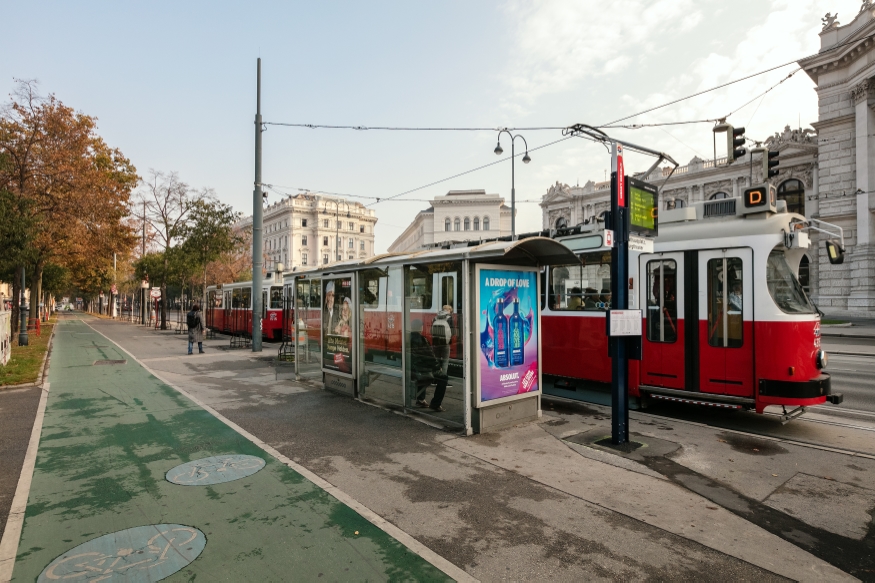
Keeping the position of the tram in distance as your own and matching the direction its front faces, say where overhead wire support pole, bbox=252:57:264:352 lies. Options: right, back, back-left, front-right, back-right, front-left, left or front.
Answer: front-right

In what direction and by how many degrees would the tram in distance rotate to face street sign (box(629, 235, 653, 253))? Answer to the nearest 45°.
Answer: approximately 45° to its right

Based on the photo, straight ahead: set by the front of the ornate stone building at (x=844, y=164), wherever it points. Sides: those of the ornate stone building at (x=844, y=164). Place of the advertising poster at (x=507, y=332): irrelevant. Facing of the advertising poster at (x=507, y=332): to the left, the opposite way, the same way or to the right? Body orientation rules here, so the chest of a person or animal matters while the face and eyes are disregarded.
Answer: to the left

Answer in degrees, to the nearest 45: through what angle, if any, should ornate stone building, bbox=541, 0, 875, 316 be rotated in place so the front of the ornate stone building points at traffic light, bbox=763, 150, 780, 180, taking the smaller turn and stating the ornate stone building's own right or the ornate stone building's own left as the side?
approximately 45° to the ornate stone building's own left

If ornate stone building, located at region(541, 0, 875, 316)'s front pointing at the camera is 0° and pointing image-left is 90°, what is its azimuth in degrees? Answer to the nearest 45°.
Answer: approximately 45°

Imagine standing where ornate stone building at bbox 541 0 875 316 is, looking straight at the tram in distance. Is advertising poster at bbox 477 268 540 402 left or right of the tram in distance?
left

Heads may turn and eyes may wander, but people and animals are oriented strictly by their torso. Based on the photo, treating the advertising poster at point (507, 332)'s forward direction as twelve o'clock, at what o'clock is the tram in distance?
The tram in distance is roughly at 6 o'clock from the advertising poster.

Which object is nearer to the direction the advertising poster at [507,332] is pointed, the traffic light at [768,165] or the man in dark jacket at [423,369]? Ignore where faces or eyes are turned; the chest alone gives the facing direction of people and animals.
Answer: the traffic light

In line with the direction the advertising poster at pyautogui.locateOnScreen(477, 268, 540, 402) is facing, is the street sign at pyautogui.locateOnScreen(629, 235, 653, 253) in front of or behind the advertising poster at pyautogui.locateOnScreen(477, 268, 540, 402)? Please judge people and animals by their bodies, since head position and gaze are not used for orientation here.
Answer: in front

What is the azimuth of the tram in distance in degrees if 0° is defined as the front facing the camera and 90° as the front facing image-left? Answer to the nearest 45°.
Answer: approximately 315°

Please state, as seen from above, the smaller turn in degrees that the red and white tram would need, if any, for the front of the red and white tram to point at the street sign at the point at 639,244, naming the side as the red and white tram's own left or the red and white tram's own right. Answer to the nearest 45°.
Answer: approximately 90° to the red and white tram's own right
